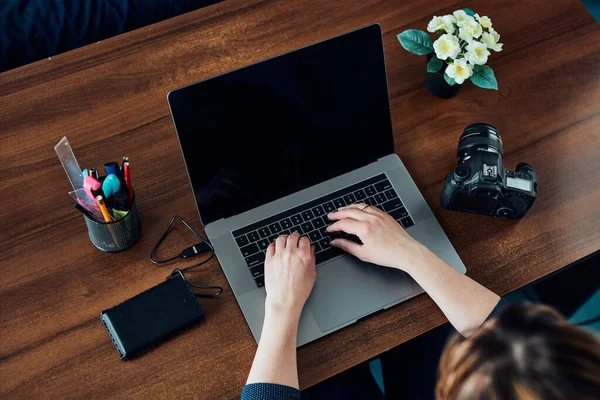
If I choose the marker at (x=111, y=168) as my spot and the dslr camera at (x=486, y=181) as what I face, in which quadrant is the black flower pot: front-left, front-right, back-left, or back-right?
front-left

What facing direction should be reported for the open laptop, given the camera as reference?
facing the viewer and to the right of the viewer

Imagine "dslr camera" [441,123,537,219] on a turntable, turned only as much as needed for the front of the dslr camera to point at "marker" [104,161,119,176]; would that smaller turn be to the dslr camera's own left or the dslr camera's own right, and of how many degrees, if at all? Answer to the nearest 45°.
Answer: approximately 90° to the dslr camera's own left

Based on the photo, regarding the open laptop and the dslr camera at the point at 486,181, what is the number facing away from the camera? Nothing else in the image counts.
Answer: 1

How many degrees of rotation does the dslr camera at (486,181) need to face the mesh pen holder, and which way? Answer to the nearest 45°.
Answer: approximately 90° to its left

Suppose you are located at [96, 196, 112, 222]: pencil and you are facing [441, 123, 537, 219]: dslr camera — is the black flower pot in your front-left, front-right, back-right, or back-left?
front-left

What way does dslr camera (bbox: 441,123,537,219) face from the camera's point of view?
away from the camera
